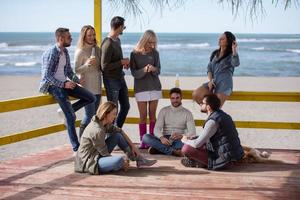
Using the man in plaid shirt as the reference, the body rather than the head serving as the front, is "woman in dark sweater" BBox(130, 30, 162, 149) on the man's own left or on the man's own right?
on the man's own left

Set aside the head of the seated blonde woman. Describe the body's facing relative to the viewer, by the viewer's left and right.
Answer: facing to the right of the viewer

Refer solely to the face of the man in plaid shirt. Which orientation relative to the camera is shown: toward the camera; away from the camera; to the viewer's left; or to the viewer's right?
to the viewer's right

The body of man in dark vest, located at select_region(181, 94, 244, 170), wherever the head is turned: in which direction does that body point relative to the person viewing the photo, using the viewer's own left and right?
facing to the left of the viewer

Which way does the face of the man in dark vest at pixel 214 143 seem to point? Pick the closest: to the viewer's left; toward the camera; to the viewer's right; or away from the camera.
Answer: to the viewer's left

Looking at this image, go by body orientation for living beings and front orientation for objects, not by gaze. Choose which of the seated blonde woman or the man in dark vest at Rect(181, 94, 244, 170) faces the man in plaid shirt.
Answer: the man in dark vest

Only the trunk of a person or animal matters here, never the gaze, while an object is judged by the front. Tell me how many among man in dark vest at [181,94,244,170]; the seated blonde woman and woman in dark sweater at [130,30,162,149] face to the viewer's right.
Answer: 1

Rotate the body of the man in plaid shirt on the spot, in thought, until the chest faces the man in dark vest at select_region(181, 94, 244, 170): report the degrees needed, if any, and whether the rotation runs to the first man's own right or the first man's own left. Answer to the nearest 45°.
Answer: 0° — they already face them

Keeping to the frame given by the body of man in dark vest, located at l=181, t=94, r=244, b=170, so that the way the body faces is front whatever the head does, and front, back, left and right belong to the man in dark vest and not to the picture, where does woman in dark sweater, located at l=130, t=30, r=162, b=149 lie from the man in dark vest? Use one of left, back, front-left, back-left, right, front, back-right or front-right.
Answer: front-right

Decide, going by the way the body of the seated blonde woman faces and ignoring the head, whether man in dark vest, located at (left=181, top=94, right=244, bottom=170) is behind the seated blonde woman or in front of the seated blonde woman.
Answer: in front

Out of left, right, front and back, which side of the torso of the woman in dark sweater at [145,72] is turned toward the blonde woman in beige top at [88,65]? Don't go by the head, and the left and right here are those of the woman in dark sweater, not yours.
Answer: right

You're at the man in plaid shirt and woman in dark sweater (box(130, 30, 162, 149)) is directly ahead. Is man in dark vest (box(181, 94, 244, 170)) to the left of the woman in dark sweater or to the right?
right

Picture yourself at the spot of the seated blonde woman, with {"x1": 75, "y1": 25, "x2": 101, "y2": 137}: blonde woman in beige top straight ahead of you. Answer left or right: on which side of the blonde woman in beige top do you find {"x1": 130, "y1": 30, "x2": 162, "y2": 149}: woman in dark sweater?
right

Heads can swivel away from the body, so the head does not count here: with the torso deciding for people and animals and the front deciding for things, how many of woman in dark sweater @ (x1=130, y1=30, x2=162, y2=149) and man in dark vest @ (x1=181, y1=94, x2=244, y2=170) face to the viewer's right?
0
